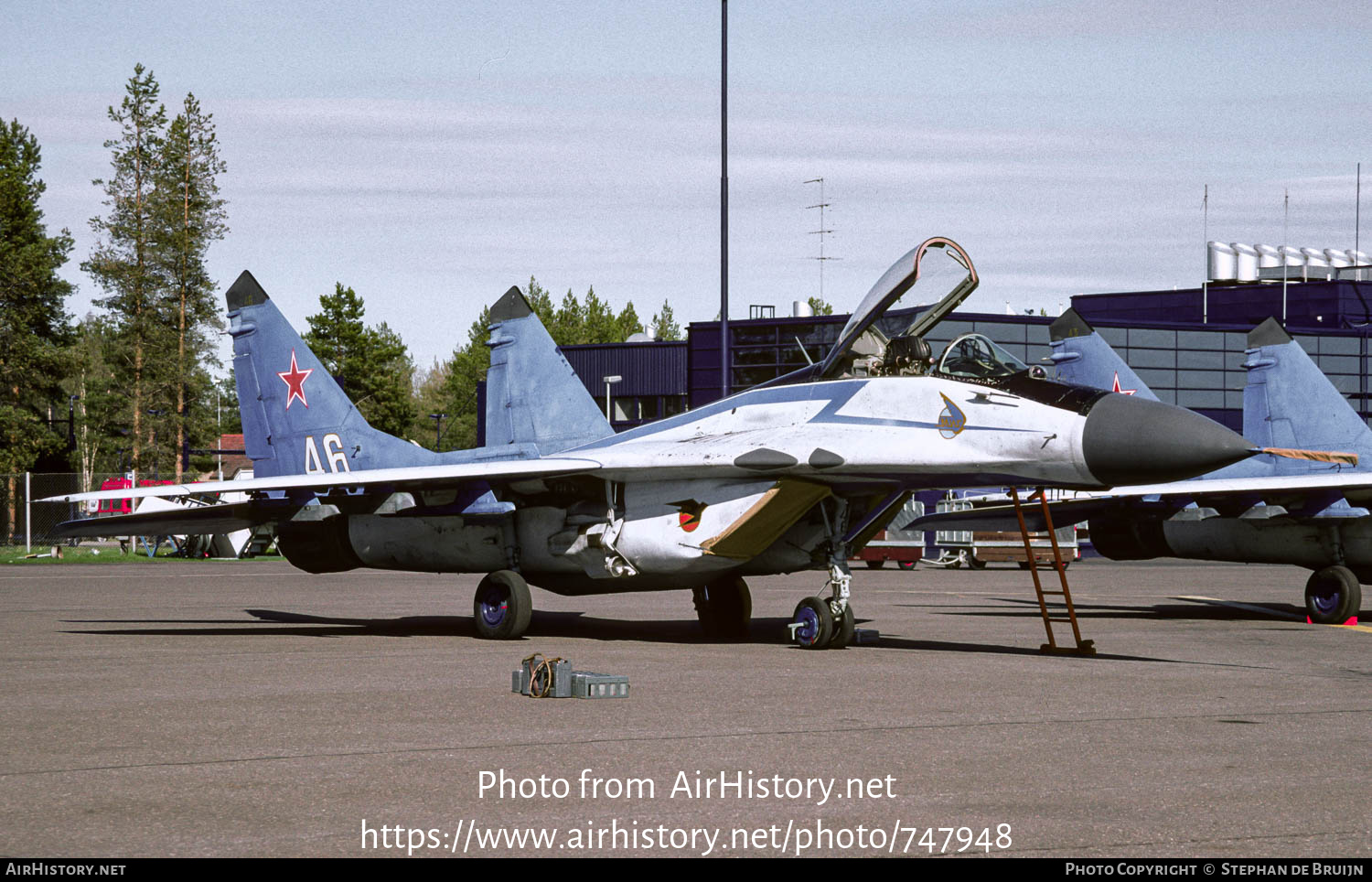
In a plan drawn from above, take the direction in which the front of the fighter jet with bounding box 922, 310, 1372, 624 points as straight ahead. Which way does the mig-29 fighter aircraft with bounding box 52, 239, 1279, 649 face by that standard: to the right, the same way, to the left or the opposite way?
the same way

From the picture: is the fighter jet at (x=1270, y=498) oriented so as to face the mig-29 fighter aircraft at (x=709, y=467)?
no

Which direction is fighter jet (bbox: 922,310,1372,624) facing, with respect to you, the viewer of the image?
facing the viewer and to the right of the viewer

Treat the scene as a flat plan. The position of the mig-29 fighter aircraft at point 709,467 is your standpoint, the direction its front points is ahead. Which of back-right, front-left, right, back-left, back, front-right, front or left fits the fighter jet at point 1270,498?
left

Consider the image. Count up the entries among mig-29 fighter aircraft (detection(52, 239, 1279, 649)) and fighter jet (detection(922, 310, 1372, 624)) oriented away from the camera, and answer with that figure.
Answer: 0
